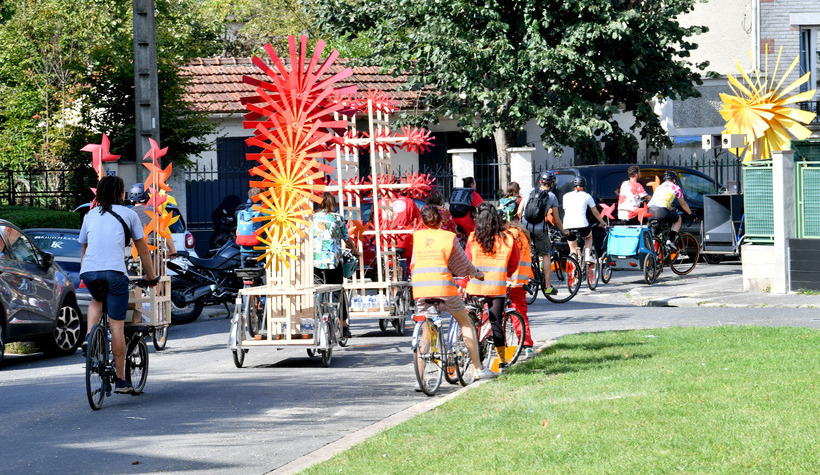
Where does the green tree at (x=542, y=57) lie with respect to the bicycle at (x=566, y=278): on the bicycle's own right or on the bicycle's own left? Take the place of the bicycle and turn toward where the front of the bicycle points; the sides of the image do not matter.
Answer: on the bicycle's own left

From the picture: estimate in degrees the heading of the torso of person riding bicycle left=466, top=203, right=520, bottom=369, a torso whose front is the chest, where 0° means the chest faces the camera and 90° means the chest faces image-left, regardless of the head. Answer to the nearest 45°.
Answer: approximately 180°

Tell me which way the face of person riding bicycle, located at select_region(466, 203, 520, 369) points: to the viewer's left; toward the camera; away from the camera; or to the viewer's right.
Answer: away from the camera

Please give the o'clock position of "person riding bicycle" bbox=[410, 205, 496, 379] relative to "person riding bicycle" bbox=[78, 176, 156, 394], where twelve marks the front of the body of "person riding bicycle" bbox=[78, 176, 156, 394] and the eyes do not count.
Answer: "person riding bicycle" bbox=[410, 205, 496, 379] is roughly at 2 o'clock from "person riding bicycle" bbox=[78, 176, 156, 394].

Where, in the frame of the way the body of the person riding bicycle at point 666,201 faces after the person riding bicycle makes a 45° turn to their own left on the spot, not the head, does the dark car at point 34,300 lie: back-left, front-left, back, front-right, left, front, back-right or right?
back-left

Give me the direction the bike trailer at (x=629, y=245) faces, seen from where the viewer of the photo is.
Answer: facing away from the viewer and to the right of the viewer

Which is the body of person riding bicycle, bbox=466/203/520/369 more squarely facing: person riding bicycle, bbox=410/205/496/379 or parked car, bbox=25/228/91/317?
the parked car

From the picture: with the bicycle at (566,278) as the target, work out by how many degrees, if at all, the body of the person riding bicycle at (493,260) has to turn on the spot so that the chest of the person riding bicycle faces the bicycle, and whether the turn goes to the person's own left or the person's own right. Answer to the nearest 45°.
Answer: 0° — they already face it

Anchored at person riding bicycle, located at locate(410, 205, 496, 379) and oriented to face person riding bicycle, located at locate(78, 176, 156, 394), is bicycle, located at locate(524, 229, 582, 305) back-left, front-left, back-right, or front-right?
back-right

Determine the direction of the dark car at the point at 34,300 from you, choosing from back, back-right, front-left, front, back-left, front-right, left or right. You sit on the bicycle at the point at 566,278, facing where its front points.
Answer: back

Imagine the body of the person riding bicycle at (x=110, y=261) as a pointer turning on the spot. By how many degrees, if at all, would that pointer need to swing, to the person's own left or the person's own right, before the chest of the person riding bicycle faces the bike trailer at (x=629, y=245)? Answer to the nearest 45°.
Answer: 0° — they already face it

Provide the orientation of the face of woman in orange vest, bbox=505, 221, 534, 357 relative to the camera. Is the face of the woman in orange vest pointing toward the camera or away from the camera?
away from the camera

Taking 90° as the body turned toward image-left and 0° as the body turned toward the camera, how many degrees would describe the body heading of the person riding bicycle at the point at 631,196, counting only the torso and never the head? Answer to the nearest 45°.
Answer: approximately 225°

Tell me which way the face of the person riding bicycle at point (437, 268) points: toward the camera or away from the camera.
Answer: away from the camera

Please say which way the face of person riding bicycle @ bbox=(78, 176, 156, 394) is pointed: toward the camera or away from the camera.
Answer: away from the camera
